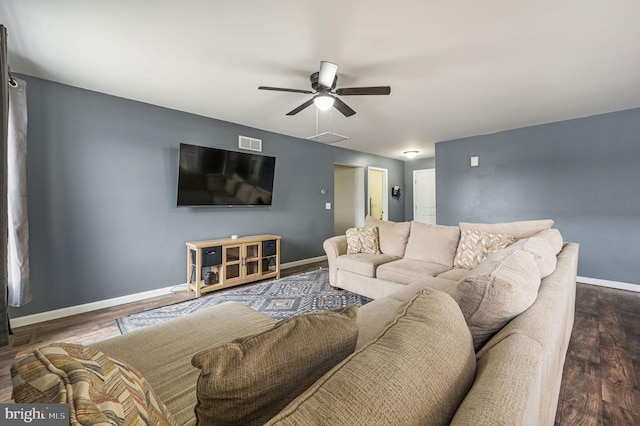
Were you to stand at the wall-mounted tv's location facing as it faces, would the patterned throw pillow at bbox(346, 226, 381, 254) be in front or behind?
in front

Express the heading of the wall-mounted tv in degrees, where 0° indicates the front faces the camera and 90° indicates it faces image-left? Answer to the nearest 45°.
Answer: approximately 315°

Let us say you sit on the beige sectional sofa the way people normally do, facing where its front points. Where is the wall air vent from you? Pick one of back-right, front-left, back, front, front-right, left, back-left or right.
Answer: front-right

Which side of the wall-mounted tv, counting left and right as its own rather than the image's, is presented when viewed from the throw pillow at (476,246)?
front

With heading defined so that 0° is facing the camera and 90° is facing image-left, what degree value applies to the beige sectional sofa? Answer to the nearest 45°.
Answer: approximately 135°

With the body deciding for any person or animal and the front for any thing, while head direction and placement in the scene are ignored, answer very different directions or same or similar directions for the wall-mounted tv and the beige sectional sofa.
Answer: very different directions

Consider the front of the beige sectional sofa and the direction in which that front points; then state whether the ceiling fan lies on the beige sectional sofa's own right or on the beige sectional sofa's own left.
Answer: on the beige sectional sofa's own right

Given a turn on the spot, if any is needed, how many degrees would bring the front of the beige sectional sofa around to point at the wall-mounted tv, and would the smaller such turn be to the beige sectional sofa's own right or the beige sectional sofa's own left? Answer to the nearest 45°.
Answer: approximately 45° to the beige sectional sofa's own right

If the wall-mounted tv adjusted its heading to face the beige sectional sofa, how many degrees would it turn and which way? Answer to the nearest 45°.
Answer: approximately 45° to its right
